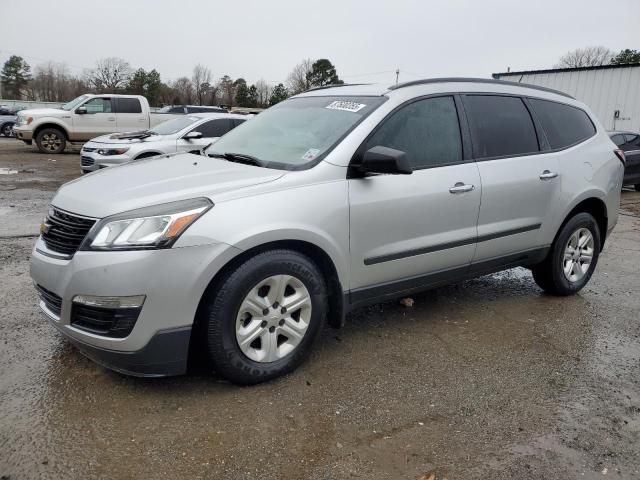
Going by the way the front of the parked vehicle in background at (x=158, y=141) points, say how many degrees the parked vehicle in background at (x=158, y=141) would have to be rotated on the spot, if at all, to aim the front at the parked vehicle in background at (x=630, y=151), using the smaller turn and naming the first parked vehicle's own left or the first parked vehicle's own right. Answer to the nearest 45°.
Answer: approximately 135° to the first parked vehicle's own left

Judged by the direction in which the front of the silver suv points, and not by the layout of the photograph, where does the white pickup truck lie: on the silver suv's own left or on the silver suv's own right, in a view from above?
on the silver suv's own right

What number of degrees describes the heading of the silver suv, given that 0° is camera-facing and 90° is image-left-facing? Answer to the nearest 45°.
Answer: approximately 45°

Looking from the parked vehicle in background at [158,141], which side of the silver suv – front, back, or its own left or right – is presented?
right

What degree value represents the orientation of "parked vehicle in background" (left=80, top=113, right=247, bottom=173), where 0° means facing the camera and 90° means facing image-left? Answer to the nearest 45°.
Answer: approximately 45°

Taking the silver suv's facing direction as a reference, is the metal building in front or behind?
behind

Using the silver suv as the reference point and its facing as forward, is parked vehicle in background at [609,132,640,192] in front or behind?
behind
